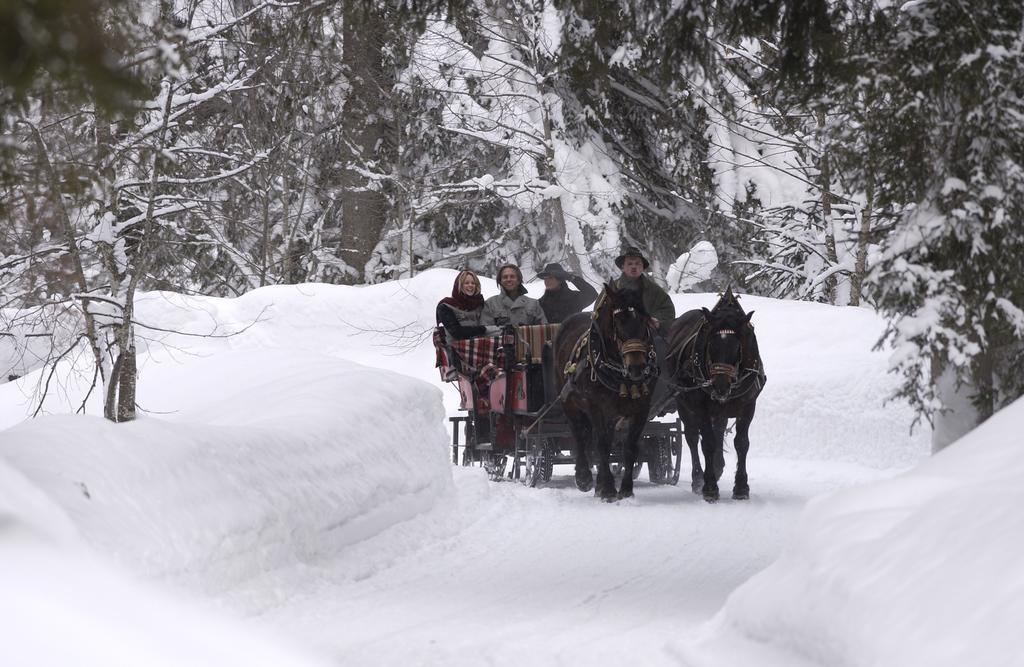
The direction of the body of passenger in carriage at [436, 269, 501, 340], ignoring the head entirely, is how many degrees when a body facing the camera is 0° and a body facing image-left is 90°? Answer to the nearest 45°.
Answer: approximately 315°

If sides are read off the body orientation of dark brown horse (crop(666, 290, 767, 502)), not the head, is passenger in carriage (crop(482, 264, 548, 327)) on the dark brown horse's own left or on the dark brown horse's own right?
on the dark brown horse's own right

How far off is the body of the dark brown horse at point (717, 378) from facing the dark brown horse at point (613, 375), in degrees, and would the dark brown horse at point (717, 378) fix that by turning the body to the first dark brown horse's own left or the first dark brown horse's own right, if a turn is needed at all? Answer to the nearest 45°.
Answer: approximately 45° to the first dark brown horse's own right

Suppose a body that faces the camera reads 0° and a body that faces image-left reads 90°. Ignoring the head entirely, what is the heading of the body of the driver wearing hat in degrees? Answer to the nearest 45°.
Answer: approximately 0°

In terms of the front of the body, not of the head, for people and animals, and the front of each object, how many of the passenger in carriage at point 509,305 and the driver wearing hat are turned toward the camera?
2

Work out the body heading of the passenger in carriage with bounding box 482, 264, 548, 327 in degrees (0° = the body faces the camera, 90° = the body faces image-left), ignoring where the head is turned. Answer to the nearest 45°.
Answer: approximately 0°

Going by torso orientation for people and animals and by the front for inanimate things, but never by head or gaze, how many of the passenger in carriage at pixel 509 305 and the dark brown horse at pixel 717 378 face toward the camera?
2

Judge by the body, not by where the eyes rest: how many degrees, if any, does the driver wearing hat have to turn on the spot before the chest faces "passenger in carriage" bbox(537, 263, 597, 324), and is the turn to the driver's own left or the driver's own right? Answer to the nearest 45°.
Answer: approximately 135° to the driver's own right
